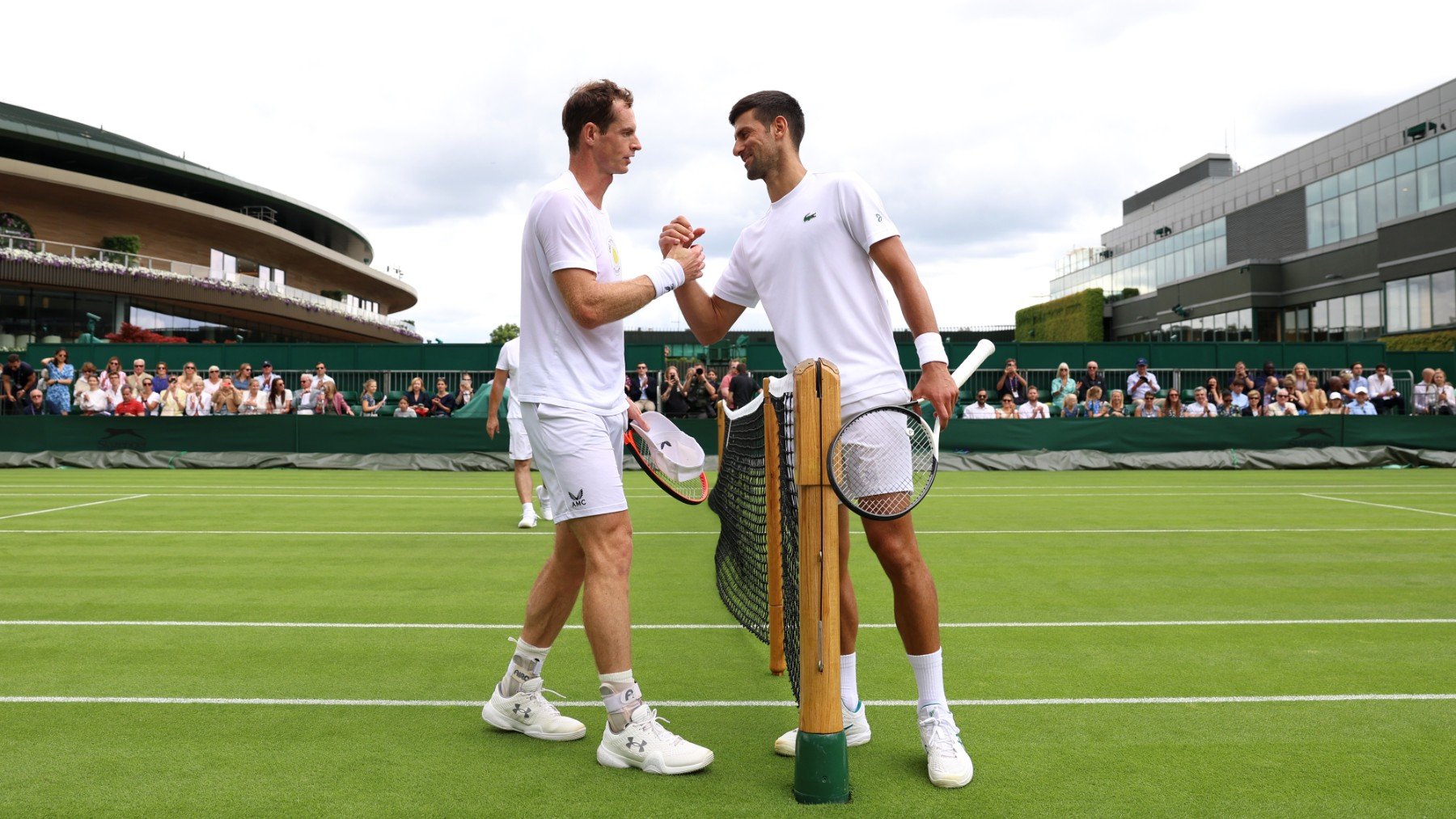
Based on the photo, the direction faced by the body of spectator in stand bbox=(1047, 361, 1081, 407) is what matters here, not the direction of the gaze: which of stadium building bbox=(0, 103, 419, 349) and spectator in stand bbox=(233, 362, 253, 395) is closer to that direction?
the spectator in stand

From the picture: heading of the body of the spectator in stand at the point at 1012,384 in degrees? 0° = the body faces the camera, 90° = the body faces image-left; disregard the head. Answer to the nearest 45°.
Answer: approximately 0°

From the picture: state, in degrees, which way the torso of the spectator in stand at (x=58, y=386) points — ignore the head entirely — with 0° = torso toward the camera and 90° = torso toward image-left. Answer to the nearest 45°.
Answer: approximately 0°

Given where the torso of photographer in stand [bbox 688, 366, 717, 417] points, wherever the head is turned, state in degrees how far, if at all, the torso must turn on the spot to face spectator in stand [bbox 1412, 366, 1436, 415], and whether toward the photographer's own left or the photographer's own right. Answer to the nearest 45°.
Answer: approximately 90° to the photographer's own left

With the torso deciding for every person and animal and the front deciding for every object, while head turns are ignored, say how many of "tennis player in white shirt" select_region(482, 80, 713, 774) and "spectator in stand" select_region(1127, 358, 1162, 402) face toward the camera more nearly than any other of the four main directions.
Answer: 1

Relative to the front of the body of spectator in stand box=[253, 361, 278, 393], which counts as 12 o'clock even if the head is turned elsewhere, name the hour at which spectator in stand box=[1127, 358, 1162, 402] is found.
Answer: spectator in stand box=[1127, 358, 1162, 402] is roughly at 10 o'clock from spectator in stand box=[253, 361, 278, 393].

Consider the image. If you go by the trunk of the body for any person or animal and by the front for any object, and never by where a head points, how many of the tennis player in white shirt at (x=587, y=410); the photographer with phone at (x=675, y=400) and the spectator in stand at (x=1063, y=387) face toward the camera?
2
